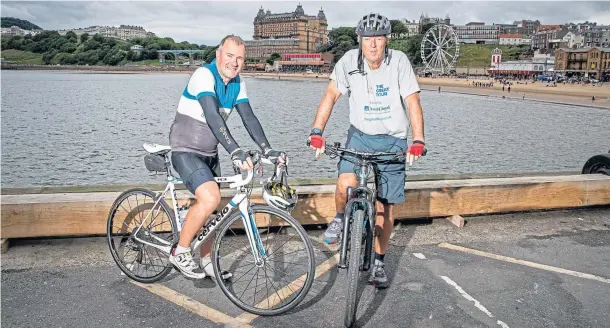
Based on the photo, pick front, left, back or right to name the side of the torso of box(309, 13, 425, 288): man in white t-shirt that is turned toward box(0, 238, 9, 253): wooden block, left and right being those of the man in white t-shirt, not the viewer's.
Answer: right

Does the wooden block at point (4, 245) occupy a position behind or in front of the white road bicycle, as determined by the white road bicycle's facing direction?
behind

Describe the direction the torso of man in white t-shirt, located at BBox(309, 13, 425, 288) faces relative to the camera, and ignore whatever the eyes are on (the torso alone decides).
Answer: toward the camera

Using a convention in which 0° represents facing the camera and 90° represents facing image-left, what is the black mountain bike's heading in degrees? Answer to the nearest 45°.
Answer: approximately 0°

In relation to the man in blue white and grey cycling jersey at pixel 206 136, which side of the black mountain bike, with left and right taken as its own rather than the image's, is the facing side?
right

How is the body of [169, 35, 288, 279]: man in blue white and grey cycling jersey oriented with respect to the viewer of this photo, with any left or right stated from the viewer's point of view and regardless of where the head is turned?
facing the viewer and to the right of the viewer

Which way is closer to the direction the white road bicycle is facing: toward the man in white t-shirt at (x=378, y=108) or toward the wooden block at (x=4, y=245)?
the man in white t-shirt

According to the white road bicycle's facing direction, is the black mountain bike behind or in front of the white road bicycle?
in front
